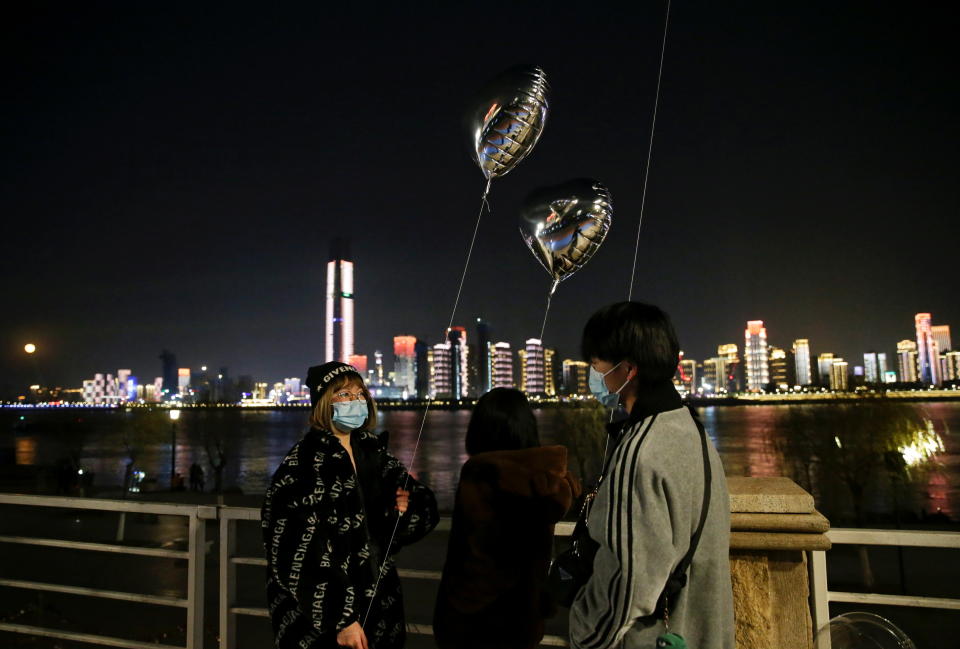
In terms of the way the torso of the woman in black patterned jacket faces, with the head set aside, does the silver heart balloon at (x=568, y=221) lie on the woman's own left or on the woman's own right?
on the woman's own left

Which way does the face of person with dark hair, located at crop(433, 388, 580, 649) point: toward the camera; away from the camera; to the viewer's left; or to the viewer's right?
away from the camera

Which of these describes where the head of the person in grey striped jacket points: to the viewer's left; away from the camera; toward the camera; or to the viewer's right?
to the viewer's left

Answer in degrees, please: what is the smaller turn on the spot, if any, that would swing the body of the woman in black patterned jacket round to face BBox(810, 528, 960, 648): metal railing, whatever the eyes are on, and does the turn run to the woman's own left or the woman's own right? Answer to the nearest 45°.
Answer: approximately 45° to the woman's own left

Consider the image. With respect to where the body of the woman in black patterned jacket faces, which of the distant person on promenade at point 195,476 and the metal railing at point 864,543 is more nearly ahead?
the metal railing

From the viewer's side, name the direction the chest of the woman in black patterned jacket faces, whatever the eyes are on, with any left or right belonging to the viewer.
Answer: facing the viewer and to the right of the viewer

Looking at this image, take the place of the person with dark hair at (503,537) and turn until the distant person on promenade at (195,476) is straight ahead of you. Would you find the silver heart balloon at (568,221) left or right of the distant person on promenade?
right

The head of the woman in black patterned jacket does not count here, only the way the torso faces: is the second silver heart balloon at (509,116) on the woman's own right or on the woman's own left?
on the woman's own left
